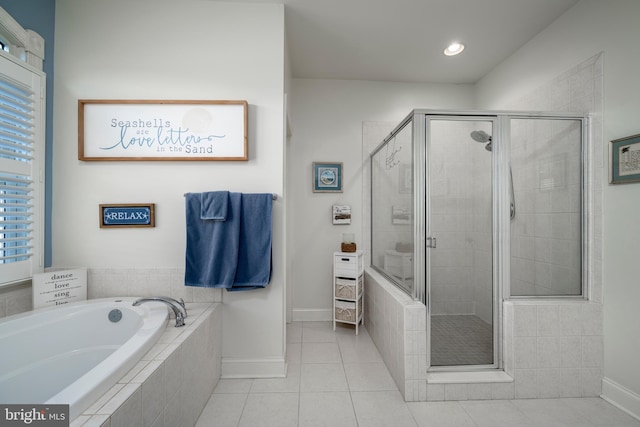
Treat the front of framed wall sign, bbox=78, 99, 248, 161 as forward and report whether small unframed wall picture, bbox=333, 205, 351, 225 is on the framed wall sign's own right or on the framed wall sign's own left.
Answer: on the framed wall sign's own left

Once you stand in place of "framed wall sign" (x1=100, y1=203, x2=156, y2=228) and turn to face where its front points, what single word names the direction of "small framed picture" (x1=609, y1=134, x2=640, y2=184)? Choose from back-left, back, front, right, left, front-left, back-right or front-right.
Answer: front-left

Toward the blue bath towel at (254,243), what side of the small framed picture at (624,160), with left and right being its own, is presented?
front

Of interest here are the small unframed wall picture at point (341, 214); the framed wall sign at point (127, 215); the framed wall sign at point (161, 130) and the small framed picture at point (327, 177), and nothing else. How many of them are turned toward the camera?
4

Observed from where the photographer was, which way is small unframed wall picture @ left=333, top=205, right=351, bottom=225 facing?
facing the viewer

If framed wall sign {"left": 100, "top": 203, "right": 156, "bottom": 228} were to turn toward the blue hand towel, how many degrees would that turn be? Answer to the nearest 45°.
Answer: approximately 45° to its left

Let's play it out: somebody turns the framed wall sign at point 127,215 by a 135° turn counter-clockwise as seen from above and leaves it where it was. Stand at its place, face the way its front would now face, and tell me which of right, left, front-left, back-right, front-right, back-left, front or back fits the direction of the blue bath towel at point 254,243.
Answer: right

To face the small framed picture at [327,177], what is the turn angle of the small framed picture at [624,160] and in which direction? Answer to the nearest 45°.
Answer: approximately 45° to its right

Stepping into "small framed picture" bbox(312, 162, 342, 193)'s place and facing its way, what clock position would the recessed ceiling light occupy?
The recessed ceiling light is roughly at 10 o'clock from the small framed picture.

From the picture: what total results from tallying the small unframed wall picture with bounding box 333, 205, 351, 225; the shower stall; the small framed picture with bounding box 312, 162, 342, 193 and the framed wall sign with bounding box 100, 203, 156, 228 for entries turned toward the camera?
4

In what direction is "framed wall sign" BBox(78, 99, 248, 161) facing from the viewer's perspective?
toward the camera

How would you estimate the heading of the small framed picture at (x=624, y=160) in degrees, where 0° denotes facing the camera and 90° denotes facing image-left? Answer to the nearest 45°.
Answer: approximately 45°

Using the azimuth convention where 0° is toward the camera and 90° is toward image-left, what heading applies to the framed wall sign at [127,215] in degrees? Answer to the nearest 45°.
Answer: approximately 0°

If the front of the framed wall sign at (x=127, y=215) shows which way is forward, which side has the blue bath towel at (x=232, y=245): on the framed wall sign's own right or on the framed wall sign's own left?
on the framed wall sign's own left
